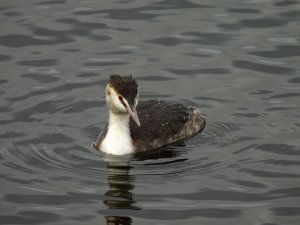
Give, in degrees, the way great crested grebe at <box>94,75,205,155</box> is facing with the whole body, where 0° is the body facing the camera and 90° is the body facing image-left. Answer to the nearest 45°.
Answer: approximately 45°
